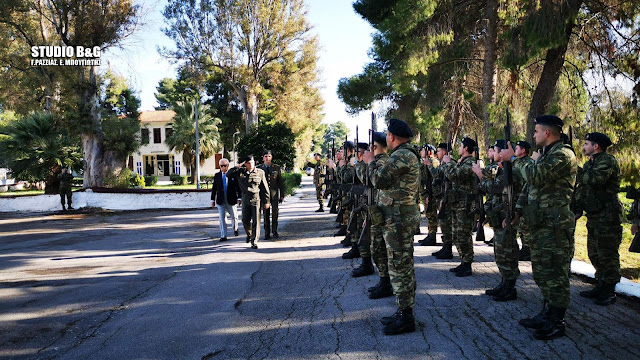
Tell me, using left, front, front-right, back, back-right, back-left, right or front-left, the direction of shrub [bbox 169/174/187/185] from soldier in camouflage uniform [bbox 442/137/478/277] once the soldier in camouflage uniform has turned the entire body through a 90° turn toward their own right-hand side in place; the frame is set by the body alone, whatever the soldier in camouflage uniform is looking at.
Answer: front-left

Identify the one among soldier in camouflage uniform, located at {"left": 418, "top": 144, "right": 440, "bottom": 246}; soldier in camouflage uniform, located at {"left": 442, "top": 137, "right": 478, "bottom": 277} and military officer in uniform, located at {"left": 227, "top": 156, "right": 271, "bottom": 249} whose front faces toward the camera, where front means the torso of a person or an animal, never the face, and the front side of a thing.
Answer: the military officer in uniform

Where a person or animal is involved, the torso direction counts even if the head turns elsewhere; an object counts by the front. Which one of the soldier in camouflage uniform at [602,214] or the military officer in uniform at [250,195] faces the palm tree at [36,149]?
the soldier in camouflage uniform

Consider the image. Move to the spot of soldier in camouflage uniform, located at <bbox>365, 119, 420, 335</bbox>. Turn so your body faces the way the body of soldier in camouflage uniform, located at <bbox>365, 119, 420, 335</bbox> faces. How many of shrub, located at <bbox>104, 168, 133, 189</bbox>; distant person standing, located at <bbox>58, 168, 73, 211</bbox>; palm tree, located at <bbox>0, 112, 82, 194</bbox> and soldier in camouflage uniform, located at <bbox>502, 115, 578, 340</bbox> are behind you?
1

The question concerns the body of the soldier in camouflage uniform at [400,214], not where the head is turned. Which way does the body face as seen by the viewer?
to the viewer's left

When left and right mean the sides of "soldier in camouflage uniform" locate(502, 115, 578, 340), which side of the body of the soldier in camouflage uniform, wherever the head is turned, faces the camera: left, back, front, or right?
left

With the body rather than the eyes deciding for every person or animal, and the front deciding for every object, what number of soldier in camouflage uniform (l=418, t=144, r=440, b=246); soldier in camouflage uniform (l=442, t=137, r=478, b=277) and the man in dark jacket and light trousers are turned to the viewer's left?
2

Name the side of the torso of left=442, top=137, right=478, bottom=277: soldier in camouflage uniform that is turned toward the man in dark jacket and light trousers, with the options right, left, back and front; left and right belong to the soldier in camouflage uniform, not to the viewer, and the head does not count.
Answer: front

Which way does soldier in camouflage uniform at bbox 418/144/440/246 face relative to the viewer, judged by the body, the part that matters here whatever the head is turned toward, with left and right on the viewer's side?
facing to the left of the viewer

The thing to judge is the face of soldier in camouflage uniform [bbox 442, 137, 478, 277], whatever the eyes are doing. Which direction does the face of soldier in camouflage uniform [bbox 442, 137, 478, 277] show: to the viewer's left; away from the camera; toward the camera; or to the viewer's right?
to the viewer's left

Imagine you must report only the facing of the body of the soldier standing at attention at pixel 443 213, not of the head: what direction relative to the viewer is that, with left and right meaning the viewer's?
facing to the left of the viewer

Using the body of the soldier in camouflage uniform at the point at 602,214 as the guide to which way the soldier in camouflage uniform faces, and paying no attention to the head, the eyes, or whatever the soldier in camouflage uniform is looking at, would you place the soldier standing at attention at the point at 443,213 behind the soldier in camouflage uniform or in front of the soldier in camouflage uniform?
in front

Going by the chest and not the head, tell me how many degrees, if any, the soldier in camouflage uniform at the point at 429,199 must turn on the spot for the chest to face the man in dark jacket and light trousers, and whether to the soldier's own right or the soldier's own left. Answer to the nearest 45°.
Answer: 0° — they already face them

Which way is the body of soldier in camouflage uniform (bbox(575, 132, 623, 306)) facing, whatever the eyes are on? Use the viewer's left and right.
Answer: facing to the left of the viewer

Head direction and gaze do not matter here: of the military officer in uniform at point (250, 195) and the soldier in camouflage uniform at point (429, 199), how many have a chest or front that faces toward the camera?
1

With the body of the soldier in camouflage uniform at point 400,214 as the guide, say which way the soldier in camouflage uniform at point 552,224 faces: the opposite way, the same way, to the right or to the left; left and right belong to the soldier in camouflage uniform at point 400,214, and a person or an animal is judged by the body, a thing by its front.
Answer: the same way

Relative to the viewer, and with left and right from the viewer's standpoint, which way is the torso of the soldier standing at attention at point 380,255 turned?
facing to the left of the viewer

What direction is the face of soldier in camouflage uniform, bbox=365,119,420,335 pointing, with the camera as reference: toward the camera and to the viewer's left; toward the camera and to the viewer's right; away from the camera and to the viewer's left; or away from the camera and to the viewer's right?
away from the camera and to the viewer's left

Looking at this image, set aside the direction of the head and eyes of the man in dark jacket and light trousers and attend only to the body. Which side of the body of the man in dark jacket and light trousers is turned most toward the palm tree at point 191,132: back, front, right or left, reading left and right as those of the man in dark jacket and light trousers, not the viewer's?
back

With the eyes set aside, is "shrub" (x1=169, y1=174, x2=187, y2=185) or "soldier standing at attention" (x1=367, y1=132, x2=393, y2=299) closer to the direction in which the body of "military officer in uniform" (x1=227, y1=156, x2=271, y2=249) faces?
the soldier standing at attention

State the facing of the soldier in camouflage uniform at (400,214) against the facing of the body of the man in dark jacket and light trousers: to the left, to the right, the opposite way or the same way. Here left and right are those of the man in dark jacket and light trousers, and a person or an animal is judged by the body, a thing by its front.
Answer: to the right

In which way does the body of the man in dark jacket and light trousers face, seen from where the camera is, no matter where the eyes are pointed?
toward the camera

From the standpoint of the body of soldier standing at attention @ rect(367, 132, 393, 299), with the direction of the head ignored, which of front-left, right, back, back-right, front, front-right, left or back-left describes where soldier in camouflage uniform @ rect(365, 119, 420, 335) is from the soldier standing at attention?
left
